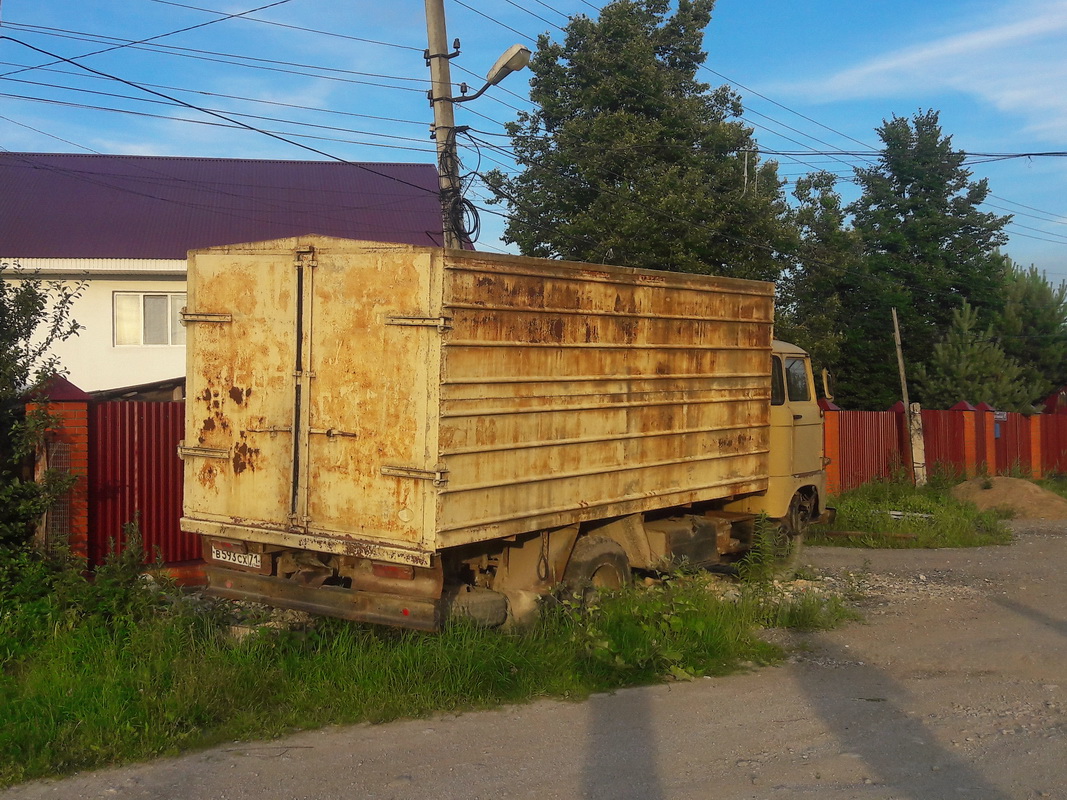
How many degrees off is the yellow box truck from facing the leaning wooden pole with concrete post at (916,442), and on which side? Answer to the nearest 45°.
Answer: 0° — it already faces it

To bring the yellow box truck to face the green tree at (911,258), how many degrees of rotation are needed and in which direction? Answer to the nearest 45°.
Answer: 0° — it already faces it

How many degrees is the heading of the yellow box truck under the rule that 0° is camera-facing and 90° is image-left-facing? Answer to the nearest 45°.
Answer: approximately 225°

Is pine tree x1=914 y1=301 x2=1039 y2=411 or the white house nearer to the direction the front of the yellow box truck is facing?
the pine tree

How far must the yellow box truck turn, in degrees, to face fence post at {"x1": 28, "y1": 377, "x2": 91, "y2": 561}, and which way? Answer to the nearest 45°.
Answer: approximately 90° to its left

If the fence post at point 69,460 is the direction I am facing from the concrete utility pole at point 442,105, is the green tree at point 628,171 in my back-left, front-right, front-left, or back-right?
back-right

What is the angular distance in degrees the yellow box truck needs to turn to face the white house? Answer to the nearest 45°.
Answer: approximately 90° to its left

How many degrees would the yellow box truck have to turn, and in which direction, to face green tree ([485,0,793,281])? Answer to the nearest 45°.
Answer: approximately 45° to its left

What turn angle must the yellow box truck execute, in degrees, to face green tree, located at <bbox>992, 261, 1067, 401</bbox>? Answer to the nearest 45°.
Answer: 0° — it already faces it

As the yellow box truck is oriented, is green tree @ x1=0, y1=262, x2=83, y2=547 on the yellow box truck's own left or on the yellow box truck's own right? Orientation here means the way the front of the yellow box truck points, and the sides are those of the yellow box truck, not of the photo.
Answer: on the yellow box truck's own left

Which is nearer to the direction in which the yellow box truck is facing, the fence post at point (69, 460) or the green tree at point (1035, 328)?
the green tree
